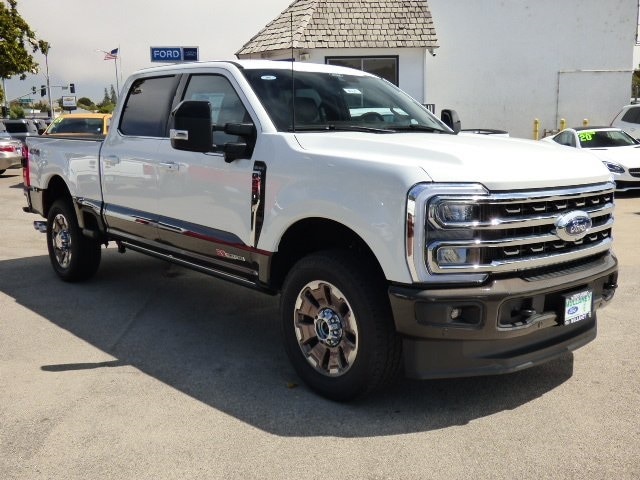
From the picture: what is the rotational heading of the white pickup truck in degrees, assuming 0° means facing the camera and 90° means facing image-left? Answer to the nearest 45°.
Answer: approximately 315°

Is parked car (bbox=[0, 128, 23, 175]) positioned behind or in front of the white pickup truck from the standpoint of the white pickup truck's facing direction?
behind

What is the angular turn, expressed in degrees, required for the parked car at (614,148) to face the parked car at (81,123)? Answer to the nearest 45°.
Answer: approximately 135° to its right

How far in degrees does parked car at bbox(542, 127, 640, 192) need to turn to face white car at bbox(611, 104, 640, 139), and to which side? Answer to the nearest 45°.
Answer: approximately 135° to its left

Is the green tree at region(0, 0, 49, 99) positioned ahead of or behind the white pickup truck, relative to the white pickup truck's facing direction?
behind

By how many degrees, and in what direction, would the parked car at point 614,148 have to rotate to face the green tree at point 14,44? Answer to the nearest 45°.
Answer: approximately 180°

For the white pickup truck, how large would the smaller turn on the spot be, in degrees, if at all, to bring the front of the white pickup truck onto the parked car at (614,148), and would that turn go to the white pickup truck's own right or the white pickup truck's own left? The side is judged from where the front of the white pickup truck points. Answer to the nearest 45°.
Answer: approximately 90° to the white pickup truck's own left

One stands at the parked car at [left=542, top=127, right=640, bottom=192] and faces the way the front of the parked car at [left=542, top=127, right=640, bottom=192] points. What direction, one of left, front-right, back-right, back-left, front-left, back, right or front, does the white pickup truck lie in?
front-right

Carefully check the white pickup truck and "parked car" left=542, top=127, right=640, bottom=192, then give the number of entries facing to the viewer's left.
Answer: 0

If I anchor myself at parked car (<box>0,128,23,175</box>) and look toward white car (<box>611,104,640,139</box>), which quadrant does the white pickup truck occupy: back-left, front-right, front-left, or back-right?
front-right

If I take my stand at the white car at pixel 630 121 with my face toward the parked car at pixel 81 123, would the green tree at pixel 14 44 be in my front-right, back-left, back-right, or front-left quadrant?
front-right

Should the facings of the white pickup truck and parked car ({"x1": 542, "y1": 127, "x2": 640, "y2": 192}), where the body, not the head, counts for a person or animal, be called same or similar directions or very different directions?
same or similar directions

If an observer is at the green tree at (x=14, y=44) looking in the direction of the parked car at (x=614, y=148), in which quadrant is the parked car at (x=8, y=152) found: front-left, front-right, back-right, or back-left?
front-right

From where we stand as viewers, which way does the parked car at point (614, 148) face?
facing the viewer and to the right of the viewer
